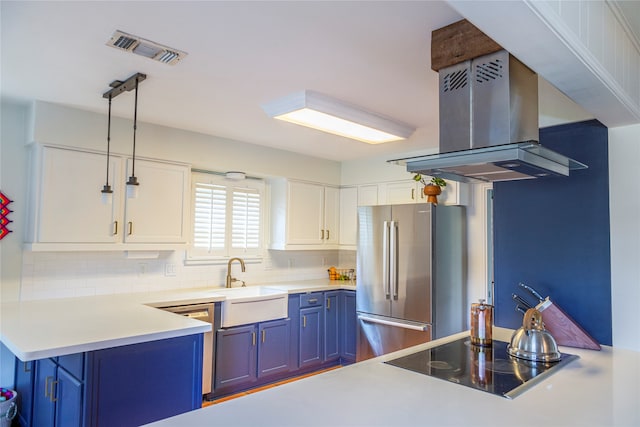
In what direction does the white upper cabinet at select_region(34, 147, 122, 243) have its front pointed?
toward the camera

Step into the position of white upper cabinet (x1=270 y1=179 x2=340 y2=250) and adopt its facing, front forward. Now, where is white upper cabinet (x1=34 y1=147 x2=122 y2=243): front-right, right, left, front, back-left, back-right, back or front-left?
right

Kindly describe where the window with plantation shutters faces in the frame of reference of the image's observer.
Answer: facing the viewer and to the right of the viewer

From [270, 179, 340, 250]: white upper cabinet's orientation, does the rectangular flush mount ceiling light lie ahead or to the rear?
ahead

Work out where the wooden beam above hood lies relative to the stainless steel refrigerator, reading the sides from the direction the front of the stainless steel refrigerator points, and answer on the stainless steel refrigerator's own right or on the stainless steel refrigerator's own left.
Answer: on the stainless steel refrigerator's own left

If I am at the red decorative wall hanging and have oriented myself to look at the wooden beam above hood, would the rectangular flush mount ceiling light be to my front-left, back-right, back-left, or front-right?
front-left

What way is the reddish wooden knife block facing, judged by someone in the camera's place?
facing to the left of the viewer

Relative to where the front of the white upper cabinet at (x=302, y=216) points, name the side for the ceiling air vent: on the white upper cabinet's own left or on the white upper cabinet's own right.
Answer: on the white upper cabinet's own right

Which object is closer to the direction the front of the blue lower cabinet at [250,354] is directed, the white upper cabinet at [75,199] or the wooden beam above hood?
the wooden beam above hood

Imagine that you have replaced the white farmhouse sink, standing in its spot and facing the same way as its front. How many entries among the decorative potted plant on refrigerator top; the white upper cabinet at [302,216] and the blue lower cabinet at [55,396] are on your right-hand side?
1

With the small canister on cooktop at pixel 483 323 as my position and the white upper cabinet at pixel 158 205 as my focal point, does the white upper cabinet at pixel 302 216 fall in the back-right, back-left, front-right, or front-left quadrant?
front-right

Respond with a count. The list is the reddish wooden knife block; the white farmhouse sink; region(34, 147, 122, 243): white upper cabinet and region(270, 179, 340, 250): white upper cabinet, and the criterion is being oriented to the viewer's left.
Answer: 1

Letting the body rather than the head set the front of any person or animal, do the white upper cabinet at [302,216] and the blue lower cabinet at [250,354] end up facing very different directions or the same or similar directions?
same or similar directions

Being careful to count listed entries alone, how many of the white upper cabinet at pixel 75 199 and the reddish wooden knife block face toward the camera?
1

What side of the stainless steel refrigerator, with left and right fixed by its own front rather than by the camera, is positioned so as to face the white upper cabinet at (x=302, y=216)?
right
